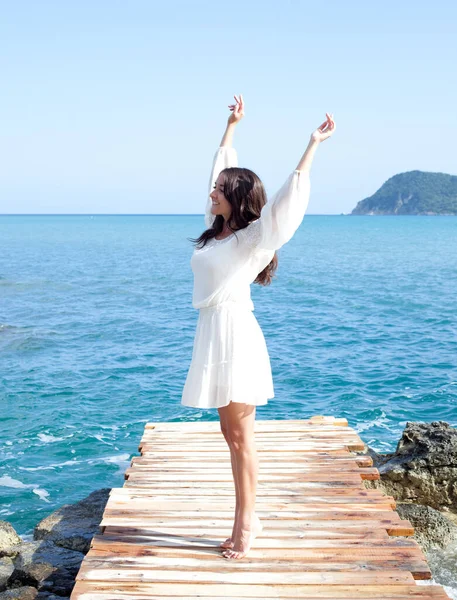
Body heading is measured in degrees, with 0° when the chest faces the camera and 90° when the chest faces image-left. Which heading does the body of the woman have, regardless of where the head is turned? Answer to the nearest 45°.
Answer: approximately 45°

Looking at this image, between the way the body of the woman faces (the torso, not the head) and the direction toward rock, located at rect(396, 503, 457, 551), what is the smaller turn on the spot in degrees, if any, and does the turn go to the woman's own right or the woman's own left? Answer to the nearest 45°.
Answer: approximately 180°
